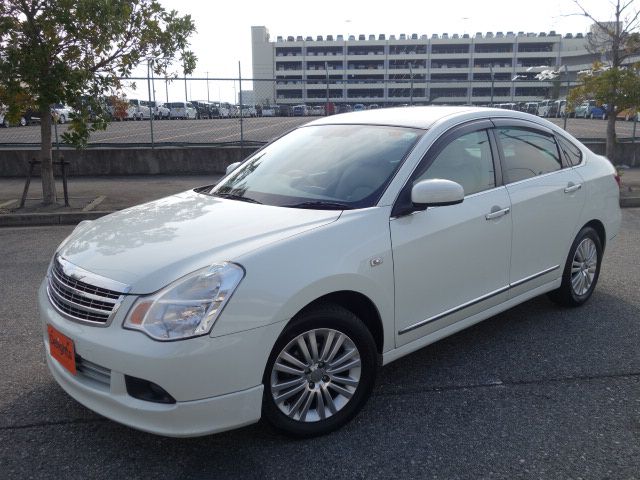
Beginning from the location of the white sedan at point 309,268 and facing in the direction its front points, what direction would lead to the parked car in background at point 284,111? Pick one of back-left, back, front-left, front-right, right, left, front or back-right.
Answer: back-right

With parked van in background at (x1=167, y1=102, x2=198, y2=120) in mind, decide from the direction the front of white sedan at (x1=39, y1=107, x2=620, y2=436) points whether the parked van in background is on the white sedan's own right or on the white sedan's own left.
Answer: on the white sedan's own right

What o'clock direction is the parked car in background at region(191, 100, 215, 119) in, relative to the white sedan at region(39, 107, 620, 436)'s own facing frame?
The parked car in background is roughly at 4 o'clock from the white sedan.

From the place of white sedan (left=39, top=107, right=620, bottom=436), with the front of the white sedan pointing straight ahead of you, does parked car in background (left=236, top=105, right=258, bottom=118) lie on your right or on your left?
on your right

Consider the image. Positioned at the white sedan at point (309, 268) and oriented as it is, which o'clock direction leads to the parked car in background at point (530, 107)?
The parked car in background is roughly at 5 o'clock from the white sedan.

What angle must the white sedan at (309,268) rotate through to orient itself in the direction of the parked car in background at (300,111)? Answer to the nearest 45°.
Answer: approximately 135° to its right

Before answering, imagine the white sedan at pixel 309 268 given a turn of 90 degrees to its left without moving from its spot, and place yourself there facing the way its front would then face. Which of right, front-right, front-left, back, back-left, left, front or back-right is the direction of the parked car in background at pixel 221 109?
back-left

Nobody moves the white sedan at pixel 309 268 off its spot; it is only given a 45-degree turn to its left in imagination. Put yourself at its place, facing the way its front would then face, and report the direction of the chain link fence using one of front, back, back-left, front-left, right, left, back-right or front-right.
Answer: back

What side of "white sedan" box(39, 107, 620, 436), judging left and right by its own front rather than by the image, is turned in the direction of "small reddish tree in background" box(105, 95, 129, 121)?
right

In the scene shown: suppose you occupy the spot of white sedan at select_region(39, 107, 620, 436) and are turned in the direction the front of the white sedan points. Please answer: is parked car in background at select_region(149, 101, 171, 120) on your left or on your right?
on your right

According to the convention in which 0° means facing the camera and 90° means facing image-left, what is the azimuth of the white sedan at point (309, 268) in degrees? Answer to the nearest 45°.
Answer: approximately 45°
